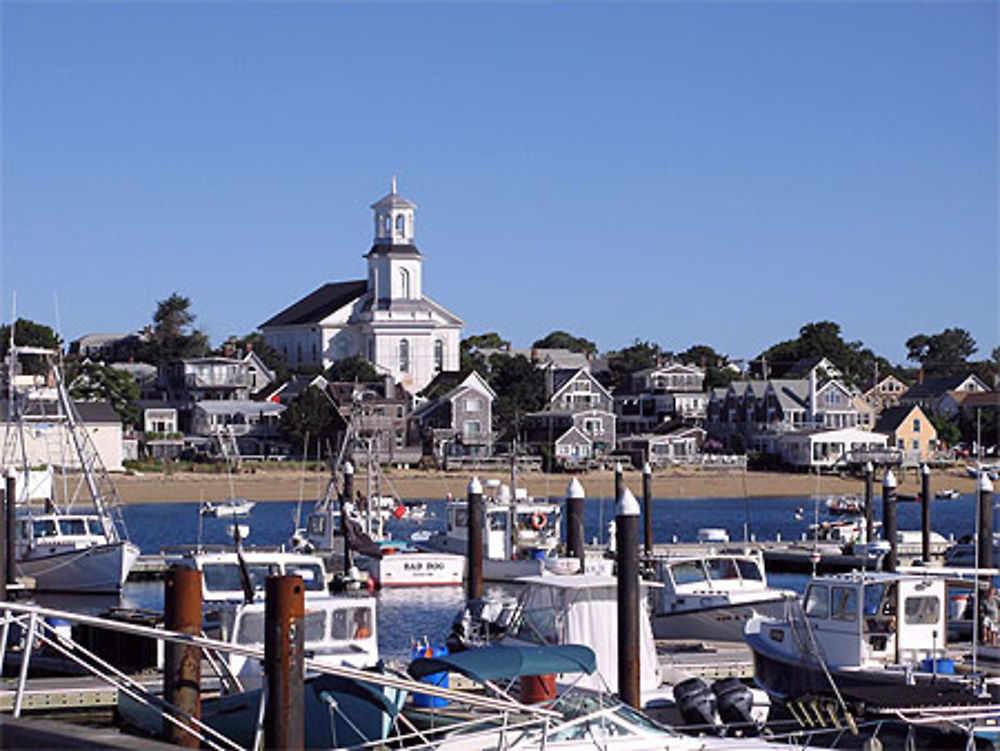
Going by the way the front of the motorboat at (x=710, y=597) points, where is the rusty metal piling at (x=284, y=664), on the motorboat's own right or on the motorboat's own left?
on the motorboat's own right

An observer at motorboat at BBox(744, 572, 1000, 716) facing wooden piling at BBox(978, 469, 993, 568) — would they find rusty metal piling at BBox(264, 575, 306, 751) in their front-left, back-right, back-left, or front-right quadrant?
back-left

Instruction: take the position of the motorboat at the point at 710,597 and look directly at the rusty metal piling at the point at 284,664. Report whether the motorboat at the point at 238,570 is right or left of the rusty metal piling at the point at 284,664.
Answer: right

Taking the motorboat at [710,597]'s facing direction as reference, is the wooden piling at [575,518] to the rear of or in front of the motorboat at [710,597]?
to the rear

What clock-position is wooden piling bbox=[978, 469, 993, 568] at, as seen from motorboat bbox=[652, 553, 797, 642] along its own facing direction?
The wooden piling is roughly at 10 o'clock from the motorboat.

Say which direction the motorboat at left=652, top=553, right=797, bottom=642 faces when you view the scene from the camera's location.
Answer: facing the viewer and to the right of the viewer

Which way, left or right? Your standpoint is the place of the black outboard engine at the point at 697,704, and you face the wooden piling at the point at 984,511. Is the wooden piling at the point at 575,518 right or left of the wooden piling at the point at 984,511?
left

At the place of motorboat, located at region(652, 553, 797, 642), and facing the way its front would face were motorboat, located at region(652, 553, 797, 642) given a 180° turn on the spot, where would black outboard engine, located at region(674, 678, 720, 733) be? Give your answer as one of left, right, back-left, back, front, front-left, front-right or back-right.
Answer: back-left

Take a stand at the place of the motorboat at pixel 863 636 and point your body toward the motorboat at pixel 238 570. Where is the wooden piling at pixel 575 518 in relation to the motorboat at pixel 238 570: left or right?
right

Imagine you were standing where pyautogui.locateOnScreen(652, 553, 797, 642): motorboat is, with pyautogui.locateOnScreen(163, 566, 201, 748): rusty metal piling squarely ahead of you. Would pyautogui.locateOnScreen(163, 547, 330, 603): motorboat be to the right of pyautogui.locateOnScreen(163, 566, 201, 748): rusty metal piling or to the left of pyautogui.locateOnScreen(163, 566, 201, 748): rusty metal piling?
right

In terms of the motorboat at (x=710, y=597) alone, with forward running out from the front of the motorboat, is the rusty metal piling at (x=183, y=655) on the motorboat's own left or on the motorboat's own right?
on the motorboat's own right

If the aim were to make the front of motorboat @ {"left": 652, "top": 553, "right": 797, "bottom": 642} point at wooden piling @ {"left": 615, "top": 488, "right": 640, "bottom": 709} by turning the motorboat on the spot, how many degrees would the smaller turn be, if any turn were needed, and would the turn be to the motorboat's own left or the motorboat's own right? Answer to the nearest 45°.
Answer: approximately 45° to the motorboat's own right

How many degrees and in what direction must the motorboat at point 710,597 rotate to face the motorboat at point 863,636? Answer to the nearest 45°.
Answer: approximately 45° to its right
